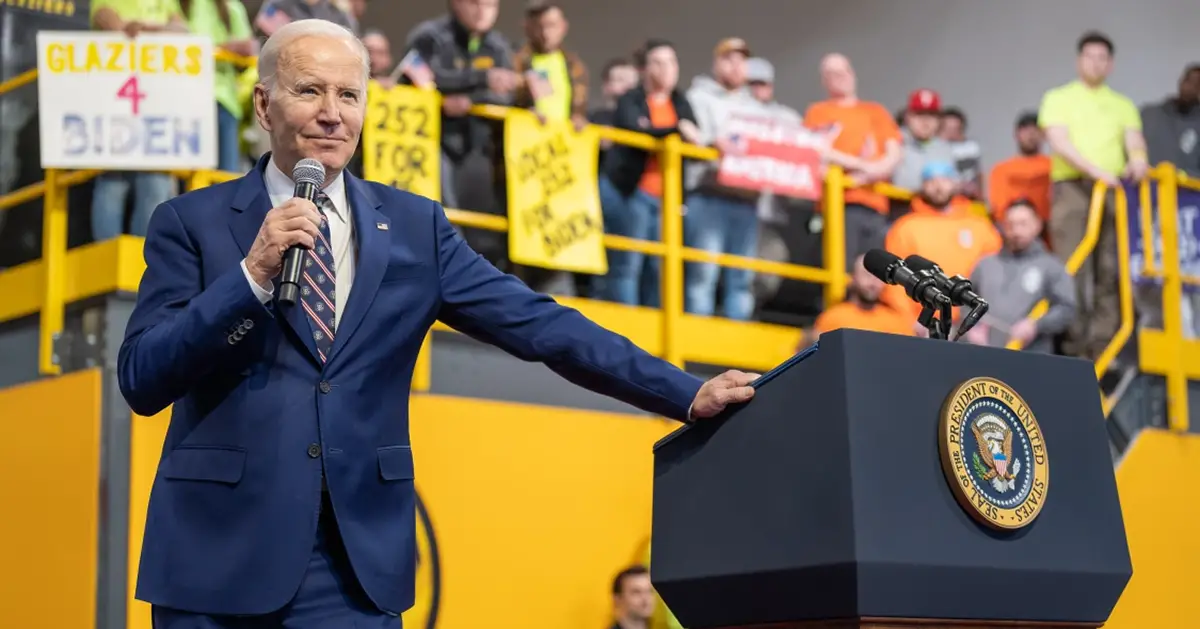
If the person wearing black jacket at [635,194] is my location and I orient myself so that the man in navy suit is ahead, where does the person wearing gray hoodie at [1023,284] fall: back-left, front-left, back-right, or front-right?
back-left

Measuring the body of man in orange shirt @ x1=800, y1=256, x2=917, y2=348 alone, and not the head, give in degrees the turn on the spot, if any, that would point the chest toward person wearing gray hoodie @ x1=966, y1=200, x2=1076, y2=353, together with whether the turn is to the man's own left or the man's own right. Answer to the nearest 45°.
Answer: approximately 135° to the man's own left

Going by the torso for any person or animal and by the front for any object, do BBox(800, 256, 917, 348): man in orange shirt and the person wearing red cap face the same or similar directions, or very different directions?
same or similar directions

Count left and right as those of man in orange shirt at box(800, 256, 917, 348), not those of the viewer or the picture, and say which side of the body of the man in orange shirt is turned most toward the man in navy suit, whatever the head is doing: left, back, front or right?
front

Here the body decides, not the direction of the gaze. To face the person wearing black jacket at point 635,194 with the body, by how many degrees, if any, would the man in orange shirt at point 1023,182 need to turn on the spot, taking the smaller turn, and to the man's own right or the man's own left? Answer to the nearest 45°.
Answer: approximately 45° to the man's own right

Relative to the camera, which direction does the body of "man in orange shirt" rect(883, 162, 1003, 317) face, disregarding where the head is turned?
toward the camera

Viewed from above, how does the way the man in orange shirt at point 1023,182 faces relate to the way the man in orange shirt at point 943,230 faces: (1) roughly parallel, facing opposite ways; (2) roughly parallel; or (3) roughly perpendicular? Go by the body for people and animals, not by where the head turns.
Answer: roughly parallel

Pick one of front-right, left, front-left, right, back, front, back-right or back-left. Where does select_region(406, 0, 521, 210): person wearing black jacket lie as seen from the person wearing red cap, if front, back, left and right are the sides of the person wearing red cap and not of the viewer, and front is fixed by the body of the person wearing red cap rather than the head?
front-right

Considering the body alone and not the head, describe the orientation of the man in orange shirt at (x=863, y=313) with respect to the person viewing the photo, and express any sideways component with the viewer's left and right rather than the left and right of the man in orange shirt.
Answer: facing the viewer

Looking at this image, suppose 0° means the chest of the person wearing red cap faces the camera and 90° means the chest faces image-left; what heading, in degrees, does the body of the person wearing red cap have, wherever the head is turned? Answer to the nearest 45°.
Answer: approximately 0°

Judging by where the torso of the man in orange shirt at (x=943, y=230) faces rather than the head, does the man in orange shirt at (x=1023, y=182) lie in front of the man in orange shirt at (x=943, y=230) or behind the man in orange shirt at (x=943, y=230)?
behind

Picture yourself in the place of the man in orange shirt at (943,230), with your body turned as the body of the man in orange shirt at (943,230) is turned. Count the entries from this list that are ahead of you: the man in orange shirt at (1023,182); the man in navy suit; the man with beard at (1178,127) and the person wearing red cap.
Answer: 1

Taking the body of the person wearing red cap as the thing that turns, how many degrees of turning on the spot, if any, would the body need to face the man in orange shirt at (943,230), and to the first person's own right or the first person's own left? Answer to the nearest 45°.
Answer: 0° — they already face them

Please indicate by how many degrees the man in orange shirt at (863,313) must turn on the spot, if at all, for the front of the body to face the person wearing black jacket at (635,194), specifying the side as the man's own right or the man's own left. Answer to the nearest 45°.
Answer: approximately 90° to the man's own right

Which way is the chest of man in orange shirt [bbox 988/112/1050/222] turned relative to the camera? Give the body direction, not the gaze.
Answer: toward the camera

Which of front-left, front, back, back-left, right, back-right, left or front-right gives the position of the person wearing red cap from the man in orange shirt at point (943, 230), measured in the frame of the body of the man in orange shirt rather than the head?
back
